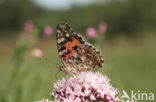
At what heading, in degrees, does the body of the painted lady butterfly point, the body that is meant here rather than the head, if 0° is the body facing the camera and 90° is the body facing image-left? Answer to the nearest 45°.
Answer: approximately 90°
